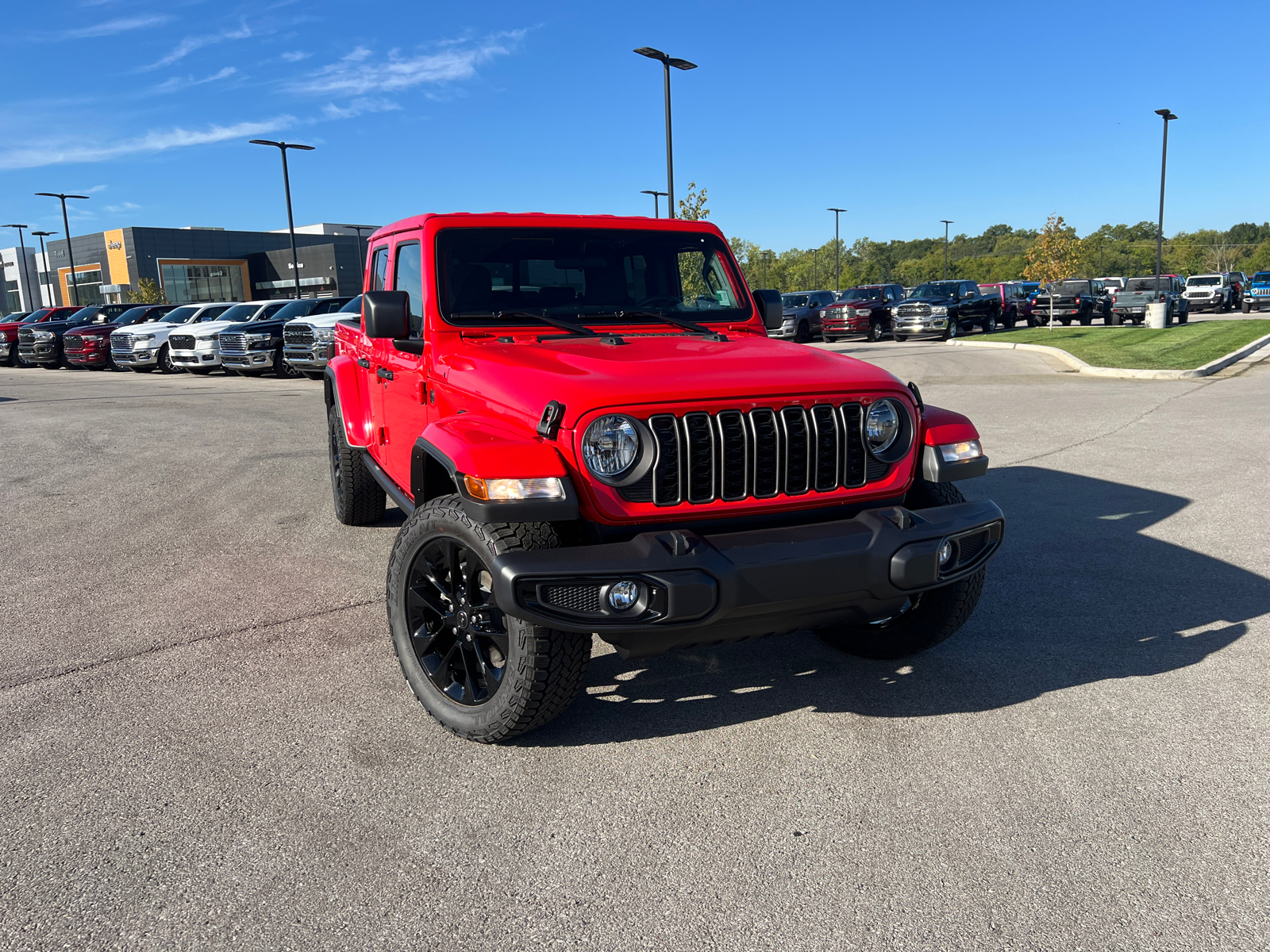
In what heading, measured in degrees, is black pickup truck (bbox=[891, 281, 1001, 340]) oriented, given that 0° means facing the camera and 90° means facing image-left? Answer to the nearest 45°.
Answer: approximately 45°

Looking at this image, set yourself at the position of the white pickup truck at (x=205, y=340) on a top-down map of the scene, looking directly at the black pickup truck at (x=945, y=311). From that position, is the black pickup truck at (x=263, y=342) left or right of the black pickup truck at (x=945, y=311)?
right

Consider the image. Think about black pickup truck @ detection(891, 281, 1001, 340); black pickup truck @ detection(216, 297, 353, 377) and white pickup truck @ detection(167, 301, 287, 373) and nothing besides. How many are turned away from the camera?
0

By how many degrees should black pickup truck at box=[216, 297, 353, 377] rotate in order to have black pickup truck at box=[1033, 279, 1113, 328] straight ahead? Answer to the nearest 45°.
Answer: approximately 135° to its left

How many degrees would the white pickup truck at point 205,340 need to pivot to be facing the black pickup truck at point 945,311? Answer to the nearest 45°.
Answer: approximately 135° to its left

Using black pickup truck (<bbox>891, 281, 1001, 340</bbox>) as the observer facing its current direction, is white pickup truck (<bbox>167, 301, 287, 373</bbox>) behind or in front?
in front

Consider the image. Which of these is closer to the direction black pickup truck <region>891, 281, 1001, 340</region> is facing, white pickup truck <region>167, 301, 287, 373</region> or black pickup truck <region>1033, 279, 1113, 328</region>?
the white pickup truck

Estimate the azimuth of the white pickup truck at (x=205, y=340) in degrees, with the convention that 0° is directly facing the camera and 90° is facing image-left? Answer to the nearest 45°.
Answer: approximately 45°

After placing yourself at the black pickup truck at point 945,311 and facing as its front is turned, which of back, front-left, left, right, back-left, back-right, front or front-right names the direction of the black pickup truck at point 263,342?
front

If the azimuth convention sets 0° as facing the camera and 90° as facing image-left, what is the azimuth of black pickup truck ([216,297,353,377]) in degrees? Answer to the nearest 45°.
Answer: approximately 45°
